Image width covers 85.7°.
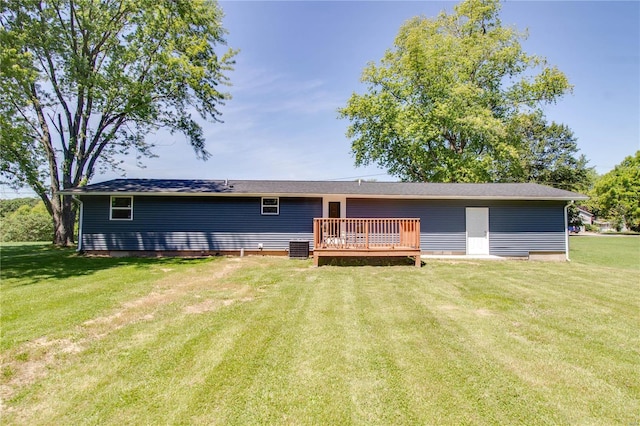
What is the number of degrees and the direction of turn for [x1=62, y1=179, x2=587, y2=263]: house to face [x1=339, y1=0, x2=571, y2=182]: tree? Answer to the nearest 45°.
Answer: approximately 45° to its right

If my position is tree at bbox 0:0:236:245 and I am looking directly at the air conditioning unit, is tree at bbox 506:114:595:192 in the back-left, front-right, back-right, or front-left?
front-left

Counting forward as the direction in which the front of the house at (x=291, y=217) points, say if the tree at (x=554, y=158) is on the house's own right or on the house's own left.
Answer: on the house's own right

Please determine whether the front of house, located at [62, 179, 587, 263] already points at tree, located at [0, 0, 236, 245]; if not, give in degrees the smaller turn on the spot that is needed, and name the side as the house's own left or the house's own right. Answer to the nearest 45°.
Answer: approximately 90° to the house's own left

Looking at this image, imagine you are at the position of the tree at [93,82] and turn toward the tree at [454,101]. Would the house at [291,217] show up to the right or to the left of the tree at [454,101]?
right

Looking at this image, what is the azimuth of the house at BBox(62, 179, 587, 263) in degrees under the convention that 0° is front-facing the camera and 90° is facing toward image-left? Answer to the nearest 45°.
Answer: approximately 180°
